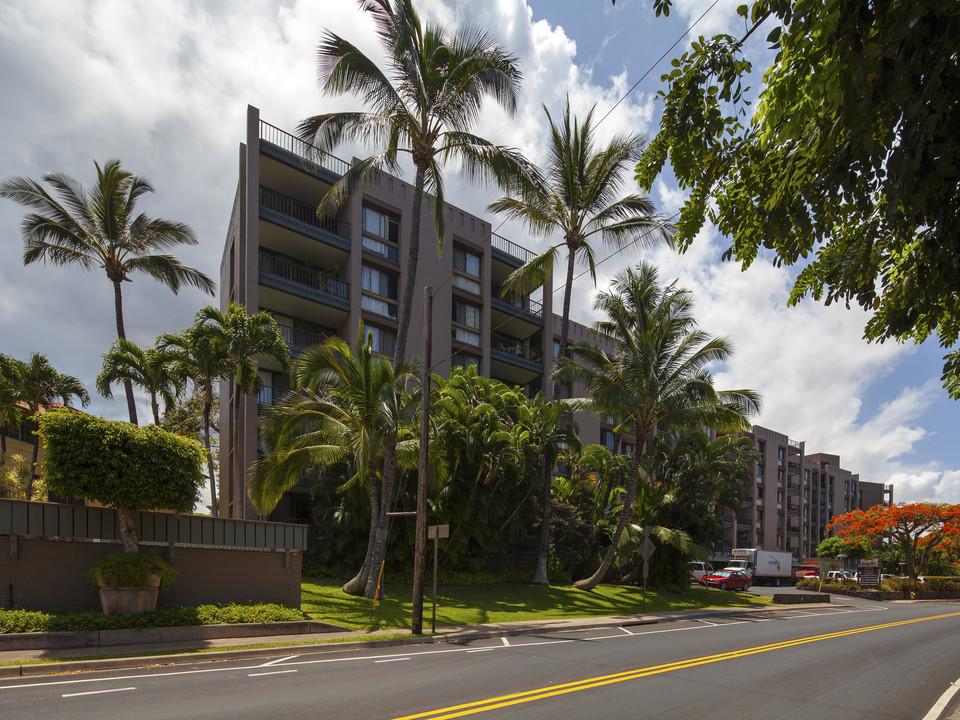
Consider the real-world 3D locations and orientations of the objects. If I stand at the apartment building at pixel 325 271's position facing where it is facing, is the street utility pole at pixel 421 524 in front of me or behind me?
in front

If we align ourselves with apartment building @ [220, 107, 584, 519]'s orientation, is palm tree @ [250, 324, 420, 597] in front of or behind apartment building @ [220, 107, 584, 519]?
in front

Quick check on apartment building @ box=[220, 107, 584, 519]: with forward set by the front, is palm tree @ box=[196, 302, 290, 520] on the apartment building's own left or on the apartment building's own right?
on the apartment building's own right
